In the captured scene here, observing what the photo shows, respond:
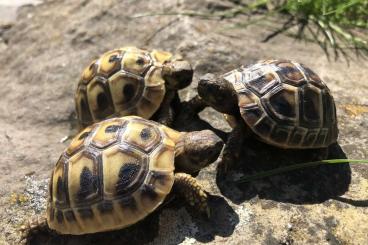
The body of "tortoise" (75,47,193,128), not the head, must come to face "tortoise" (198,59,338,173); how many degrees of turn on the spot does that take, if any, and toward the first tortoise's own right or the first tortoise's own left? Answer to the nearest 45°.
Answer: approximately 45° to the first tortoise's own right

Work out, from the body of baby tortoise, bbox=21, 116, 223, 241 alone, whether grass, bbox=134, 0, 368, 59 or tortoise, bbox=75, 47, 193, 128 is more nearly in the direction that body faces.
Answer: the grass

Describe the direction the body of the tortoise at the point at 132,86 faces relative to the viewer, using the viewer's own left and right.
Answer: facing to the right of the viewer

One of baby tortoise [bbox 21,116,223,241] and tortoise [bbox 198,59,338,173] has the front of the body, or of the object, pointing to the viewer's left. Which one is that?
the tortoise

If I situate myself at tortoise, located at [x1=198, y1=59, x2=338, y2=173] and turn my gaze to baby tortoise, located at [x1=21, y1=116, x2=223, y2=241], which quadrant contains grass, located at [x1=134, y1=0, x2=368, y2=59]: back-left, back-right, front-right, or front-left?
back-right

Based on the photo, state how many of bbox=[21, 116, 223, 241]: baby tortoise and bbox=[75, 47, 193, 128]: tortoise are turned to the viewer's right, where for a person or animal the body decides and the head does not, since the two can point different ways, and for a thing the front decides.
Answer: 2

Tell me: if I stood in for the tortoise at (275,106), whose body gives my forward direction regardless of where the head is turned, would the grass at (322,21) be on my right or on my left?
on my right

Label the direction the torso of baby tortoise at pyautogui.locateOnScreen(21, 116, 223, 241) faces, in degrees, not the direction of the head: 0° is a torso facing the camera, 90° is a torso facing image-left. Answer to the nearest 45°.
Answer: approximately 270°

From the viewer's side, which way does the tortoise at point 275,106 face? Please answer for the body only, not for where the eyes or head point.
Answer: to the viewer's left

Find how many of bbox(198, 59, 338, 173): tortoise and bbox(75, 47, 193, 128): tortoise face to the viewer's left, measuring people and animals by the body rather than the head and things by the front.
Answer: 1

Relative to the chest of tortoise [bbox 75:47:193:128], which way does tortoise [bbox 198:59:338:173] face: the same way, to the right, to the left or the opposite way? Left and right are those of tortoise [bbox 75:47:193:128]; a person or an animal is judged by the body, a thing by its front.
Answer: the opposite way

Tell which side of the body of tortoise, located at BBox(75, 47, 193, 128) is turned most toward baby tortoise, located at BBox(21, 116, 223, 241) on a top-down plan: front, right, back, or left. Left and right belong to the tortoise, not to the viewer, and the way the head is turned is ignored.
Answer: right
